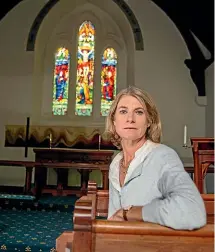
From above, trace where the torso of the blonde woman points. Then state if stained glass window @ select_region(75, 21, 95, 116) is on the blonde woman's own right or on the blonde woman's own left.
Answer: on the blonde woman's own right

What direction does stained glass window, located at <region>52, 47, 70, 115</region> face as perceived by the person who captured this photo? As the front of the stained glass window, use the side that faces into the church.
facing the viewer

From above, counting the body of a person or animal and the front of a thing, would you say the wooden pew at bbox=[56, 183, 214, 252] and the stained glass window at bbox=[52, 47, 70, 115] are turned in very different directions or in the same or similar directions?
very different directions

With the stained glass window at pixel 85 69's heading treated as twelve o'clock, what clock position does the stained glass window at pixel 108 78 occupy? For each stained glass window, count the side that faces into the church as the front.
the stained glass window at pixel 108 78 is roughly at 9 o'clock from the stained glass window at pixel 85 69.

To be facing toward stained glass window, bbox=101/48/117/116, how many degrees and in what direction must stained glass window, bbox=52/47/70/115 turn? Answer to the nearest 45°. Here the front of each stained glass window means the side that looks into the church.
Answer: approximately 90° to its left

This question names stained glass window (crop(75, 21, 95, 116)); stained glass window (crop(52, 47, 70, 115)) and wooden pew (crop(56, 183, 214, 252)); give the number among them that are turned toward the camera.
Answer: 2

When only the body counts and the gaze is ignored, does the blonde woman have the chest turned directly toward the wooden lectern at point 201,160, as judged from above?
no

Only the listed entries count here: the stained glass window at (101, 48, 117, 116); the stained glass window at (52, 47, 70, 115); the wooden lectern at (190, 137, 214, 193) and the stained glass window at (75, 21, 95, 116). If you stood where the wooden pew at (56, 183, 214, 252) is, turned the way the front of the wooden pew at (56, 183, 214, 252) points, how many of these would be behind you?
0

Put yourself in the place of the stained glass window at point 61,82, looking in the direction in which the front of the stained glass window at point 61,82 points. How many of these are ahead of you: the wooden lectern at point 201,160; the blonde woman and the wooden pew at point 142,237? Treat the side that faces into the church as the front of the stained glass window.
3

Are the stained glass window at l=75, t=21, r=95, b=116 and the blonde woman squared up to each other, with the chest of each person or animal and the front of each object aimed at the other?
no

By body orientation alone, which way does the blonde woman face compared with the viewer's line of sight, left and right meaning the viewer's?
facing the viewer and to the left of the viewer

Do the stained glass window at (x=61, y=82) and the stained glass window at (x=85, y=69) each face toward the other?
no

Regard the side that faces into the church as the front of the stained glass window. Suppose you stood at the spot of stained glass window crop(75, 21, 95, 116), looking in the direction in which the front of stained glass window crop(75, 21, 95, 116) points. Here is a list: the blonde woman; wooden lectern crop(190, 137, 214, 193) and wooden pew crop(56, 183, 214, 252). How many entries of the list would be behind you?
0

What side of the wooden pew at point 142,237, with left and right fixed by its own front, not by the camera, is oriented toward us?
back

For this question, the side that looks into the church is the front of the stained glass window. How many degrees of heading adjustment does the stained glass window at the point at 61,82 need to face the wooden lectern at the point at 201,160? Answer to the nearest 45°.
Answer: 0° — it already faces it

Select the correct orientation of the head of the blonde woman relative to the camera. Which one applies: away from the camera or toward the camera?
toward the camera

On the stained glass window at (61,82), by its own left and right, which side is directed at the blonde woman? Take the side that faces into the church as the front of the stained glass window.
front

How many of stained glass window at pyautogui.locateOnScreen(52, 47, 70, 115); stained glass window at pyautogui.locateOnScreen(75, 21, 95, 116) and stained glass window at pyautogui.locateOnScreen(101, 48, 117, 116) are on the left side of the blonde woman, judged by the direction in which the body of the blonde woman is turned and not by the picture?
0
